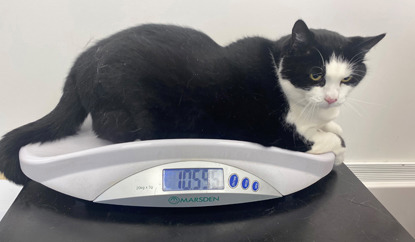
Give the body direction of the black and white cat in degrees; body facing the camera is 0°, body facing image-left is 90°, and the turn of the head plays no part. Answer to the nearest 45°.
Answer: approximately 270°

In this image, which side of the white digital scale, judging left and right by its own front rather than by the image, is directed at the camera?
front
